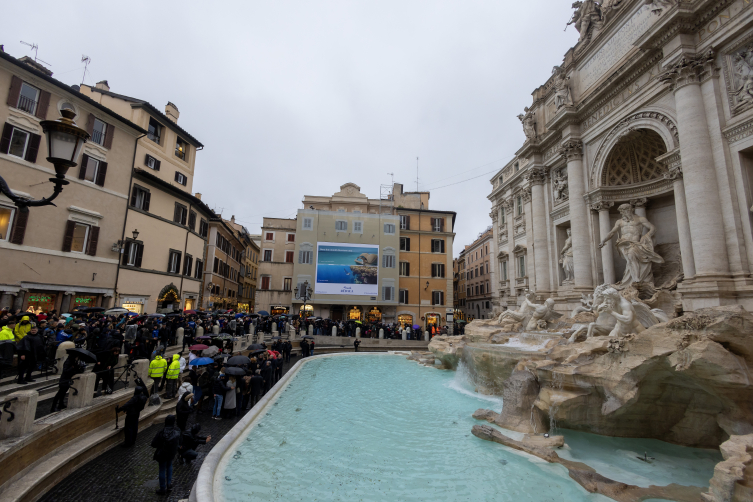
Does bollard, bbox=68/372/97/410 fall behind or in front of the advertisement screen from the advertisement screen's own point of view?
in front

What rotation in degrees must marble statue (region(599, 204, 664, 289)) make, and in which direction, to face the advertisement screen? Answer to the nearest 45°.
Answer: approximately 45° to its right

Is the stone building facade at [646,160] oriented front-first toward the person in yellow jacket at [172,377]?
yes

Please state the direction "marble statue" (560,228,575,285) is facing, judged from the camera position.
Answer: facing the viewer and to the left of the viewer

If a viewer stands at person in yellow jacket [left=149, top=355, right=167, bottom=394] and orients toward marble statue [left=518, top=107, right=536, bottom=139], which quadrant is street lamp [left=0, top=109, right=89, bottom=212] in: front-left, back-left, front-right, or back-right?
back-right

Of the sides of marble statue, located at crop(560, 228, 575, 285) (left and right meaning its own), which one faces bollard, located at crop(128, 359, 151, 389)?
front

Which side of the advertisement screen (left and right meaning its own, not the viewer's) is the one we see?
front

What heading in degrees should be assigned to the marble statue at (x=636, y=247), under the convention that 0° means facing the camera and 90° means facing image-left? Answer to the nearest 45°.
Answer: approximately 45°

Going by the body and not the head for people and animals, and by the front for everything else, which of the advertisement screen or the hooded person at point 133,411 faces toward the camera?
the advertisement screen

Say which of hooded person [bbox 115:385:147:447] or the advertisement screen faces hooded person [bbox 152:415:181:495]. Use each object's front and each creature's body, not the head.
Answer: the advertisement screen

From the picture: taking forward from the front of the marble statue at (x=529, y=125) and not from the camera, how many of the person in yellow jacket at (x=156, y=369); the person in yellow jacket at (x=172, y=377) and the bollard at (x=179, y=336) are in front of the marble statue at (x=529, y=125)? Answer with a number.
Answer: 3

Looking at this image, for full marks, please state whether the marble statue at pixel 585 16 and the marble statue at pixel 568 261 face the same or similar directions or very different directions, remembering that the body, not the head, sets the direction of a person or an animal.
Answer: same or similar directions

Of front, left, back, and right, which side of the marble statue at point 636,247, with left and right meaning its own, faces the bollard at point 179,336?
front

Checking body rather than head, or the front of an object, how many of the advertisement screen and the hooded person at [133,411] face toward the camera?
1

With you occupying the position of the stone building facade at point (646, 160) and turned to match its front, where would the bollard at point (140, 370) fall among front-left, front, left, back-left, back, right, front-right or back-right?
front
